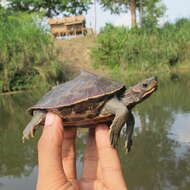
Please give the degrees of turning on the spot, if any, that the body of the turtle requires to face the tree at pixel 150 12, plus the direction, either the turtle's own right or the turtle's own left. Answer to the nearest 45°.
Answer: approximately 90° to the turtle's own left

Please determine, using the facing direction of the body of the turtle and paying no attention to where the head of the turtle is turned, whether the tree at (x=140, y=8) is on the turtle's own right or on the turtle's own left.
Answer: on the turtle's own left

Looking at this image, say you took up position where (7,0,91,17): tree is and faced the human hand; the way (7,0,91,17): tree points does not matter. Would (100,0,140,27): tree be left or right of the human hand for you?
left

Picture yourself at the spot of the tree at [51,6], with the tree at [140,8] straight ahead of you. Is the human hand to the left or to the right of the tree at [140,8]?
right

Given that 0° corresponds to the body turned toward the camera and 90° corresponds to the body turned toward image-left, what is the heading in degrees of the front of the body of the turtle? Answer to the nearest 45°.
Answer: approximately 270°

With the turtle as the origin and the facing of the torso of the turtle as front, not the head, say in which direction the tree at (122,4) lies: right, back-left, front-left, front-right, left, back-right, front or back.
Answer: left

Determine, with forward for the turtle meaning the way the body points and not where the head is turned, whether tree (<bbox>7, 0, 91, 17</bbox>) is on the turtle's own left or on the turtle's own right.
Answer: on the turtle's own left
